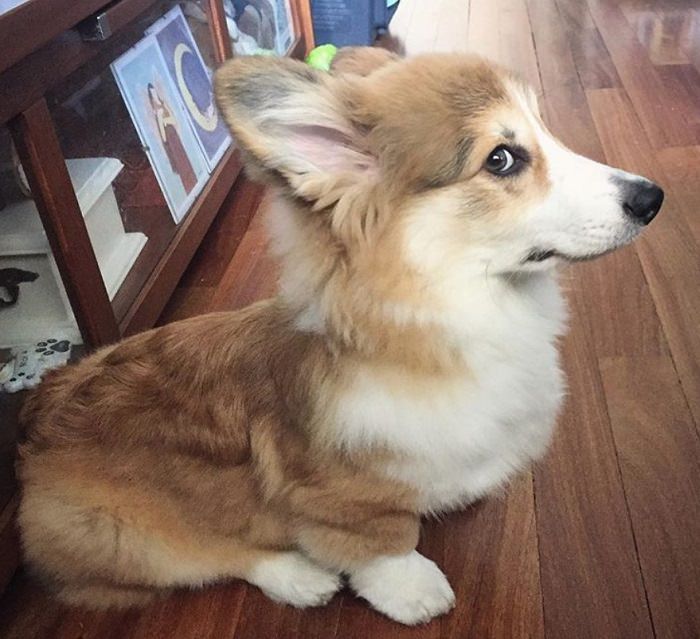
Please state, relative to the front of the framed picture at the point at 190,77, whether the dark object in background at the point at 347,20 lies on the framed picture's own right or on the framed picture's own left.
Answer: on the framed picture's own left

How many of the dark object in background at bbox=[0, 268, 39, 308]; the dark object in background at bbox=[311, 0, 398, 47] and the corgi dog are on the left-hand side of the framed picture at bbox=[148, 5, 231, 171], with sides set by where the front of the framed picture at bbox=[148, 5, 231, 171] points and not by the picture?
1

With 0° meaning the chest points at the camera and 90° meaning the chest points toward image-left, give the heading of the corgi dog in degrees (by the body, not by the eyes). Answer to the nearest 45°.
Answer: approximately 270°

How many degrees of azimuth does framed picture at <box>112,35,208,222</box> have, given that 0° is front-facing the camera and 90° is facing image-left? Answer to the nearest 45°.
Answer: approximately 315°

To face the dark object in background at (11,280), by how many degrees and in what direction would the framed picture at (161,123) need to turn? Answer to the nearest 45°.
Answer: approximately 90° to its right

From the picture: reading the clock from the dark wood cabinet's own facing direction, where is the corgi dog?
The corgi dog is roughly at 1 o'clock from the dark wood cabinet.

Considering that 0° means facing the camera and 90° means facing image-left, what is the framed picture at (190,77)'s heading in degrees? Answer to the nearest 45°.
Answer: approximately 315°

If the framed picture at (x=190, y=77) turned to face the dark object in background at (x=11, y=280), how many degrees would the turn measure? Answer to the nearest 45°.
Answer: approximately 90° to its right

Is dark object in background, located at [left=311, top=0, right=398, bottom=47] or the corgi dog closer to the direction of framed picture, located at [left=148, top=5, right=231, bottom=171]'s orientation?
the corgi dog

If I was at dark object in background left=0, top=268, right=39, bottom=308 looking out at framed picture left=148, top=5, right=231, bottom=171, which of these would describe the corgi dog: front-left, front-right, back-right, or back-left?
back-right
